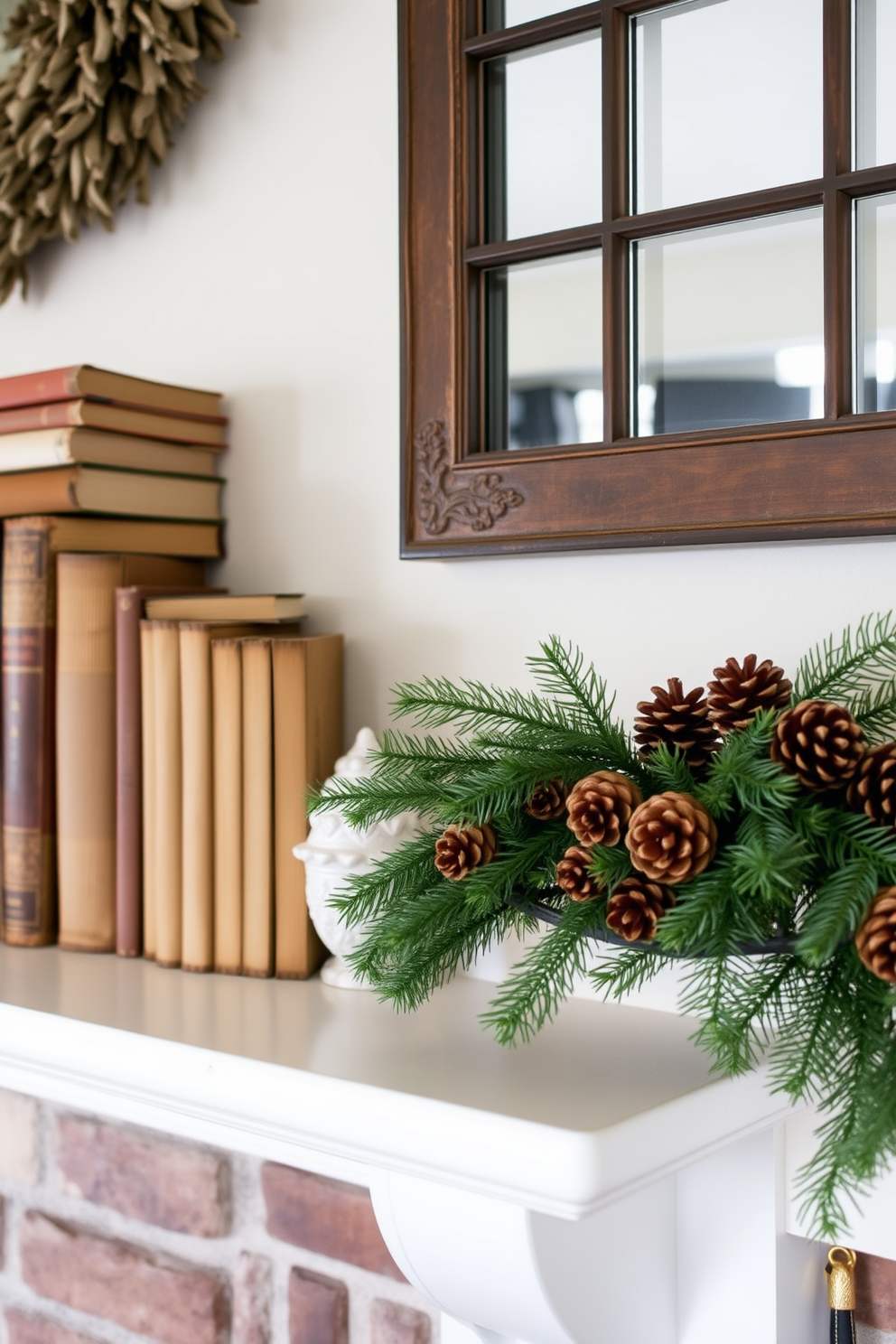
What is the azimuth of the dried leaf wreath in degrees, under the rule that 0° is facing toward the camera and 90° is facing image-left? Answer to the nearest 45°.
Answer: approximately 0°

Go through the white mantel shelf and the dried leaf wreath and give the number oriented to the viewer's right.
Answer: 0
